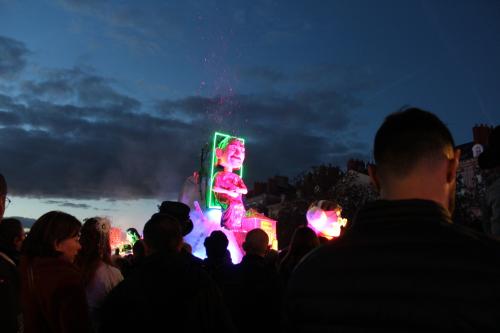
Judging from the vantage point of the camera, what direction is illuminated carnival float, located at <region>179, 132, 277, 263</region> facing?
facing the viewer and to the right of the viewer
